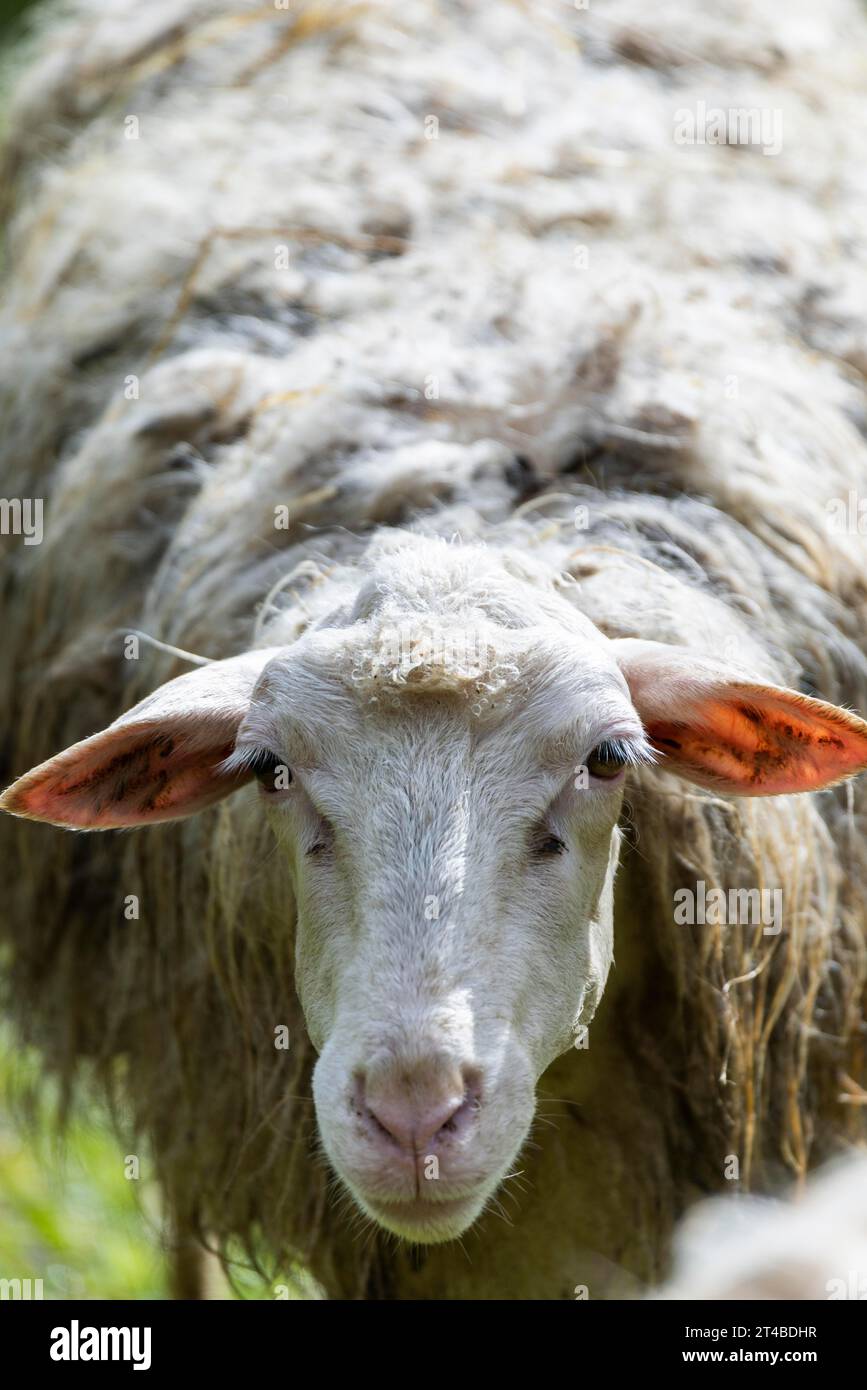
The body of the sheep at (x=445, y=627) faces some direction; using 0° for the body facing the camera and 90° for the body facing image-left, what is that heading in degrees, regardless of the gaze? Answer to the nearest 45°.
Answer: approximately 0°

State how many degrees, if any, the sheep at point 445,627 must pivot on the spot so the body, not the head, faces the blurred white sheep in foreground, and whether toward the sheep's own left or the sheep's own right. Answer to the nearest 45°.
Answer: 0° — it already faces it
